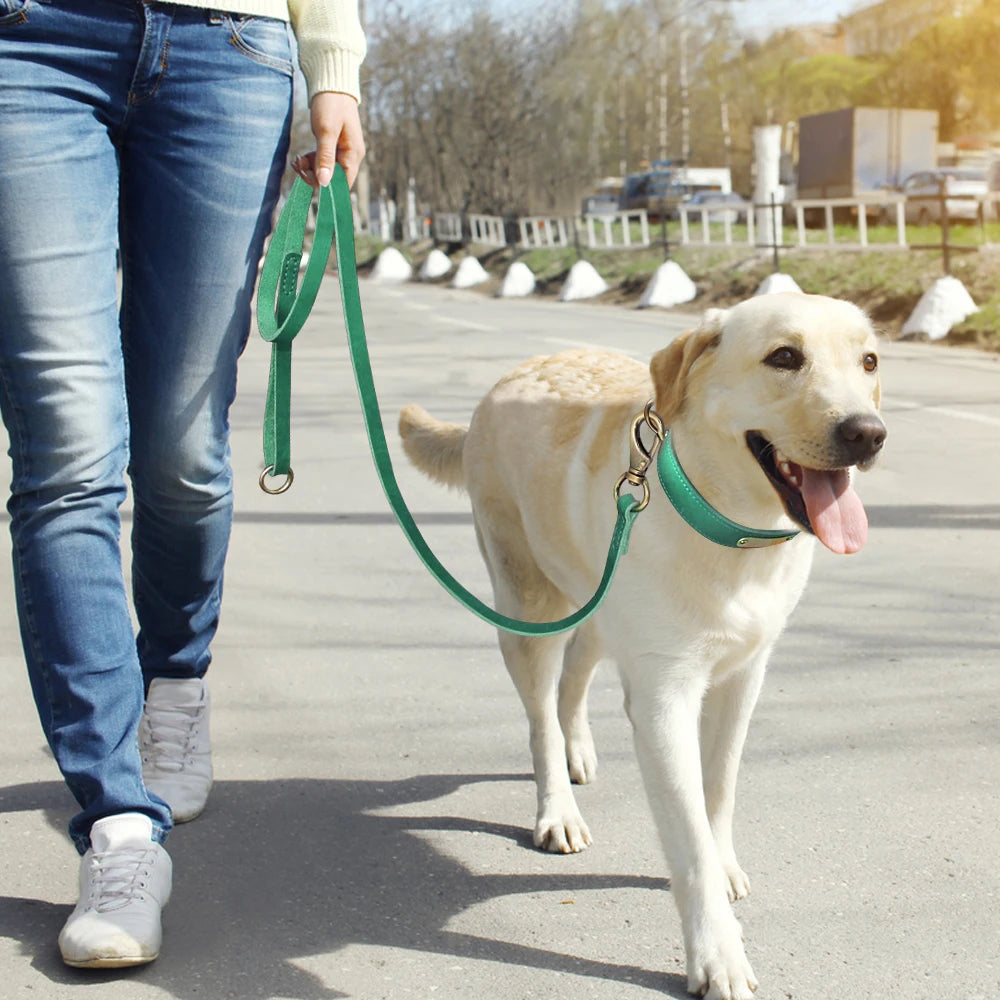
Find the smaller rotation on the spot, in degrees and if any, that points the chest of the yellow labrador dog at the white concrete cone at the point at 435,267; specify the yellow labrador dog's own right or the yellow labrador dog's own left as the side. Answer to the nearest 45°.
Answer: approximately 135° to the yellow labrador dog's own left

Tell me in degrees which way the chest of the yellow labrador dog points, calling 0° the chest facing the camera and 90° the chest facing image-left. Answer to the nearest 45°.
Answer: approximately 315°

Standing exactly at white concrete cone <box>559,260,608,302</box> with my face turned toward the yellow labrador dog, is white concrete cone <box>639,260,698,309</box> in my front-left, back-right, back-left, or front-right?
front-left

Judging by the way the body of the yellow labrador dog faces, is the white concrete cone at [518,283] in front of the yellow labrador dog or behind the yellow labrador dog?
behind

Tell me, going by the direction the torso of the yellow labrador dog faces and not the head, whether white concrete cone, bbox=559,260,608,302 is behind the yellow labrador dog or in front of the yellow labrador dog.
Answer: behind

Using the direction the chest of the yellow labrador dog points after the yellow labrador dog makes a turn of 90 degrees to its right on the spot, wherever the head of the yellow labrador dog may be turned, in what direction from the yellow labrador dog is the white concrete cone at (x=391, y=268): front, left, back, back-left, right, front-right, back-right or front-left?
back-right

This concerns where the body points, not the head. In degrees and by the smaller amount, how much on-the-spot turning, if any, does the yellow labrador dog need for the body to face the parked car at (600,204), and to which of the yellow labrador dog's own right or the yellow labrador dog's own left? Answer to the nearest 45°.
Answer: approximately 135° to the yellow labrador dog's own left

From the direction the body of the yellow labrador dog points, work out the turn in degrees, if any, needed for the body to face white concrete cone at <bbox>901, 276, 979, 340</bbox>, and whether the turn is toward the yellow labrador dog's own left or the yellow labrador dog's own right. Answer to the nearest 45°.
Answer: approximately 135° to the yellow labrador dog's own left

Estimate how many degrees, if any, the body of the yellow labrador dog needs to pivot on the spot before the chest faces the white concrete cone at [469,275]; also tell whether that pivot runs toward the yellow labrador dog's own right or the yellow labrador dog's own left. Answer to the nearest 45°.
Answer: approximately 135° to the yellow labrador dog's own left
